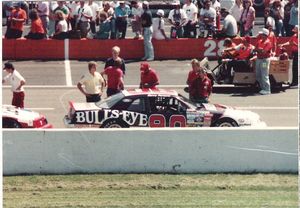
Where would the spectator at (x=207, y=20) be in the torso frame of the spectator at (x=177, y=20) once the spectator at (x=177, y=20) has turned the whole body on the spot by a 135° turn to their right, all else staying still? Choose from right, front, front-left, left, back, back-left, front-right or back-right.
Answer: back-right

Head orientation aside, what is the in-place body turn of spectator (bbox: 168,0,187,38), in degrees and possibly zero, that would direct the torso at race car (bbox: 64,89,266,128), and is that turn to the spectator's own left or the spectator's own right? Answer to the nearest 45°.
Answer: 0° — they already face it

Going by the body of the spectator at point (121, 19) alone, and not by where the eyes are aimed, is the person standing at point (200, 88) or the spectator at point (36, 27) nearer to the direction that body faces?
the person standing

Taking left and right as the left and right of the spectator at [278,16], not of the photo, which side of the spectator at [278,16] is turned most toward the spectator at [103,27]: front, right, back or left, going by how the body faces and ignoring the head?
right

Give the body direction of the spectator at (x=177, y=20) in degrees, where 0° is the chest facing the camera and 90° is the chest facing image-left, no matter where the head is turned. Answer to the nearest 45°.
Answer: approximately 0°

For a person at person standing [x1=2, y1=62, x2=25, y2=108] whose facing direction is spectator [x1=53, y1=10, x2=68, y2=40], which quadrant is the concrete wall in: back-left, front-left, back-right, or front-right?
back-right
